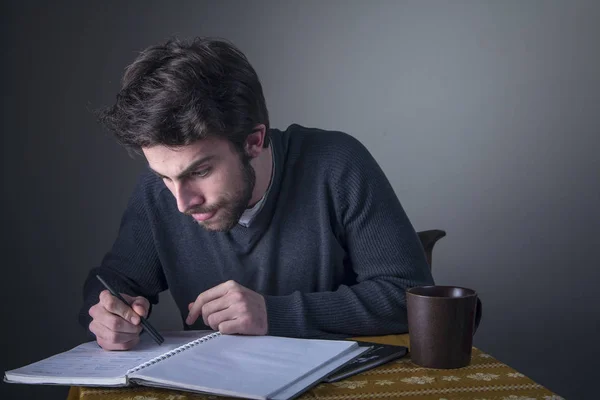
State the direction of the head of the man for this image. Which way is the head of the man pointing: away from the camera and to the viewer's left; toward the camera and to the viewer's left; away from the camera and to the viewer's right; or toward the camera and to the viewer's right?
toward the camera and to the viewer's left

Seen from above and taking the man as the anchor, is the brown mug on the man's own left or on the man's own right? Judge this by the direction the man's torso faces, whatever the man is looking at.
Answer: on the man's own left

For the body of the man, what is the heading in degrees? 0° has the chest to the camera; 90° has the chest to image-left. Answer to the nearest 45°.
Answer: approximately 45°
